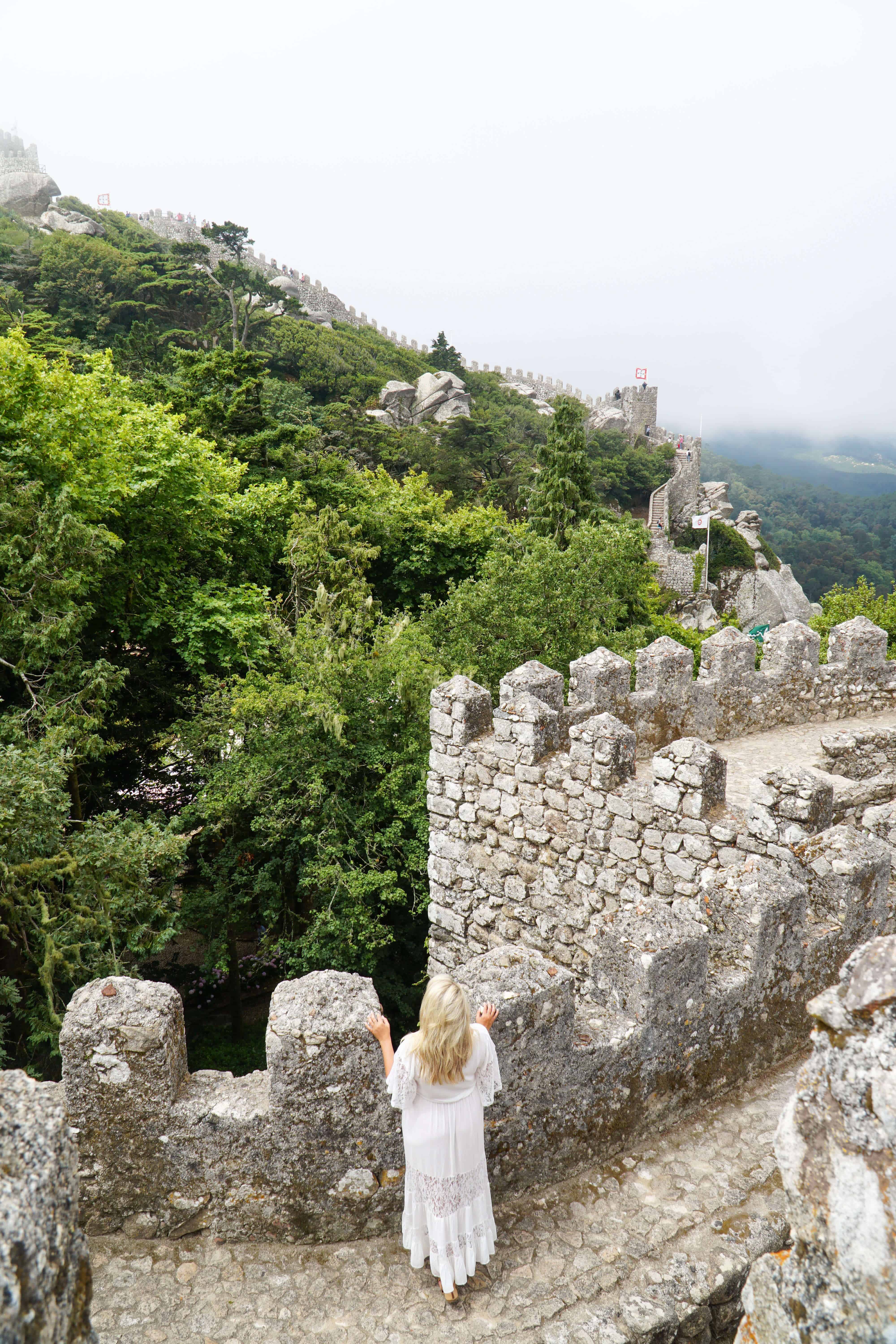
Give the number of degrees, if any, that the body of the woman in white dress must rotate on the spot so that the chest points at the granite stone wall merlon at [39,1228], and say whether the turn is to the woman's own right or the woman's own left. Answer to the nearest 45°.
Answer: approximately 135° to the woman's own left

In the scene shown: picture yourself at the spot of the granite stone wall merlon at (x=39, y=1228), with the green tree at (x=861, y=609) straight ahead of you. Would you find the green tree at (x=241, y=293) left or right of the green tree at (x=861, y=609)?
left

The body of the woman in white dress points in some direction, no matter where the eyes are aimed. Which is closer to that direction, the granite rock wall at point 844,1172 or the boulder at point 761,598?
the boulder

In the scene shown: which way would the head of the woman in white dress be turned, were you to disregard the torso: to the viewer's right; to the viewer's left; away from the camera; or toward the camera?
away from the camera

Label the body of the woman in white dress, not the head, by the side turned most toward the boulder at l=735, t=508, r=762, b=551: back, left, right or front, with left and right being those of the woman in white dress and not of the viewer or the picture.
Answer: front

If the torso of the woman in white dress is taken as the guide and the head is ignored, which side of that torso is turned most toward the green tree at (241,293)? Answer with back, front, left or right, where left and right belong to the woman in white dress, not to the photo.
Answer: front

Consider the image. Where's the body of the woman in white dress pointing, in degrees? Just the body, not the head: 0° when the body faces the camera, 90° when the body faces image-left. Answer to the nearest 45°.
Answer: approximately 180°

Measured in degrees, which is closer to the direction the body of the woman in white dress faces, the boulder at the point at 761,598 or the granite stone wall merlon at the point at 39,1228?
the boulder

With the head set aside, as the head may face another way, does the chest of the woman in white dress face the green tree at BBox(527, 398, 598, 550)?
yes
